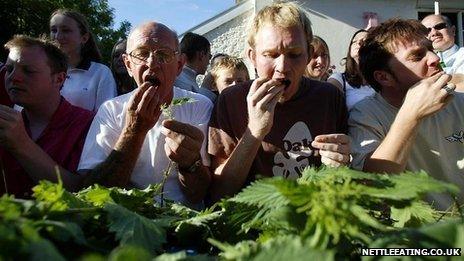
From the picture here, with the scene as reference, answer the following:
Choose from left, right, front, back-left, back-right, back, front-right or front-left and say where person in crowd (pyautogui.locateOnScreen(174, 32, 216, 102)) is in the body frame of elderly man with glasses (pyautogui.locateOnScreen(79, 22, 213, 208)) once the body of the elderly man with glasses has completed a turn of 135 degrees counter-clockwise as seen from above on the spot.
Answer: front-left

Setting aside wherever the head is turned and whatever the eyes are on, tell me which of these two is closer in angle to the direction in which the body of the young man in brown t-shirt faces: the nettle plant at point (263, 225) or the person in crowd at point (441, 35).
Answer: the nettle plant

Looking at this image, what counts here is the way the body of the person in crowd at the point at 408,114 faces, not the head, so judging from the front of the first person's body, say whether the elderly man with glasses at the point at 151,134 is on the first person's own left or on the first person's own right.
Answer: on the first person's own right

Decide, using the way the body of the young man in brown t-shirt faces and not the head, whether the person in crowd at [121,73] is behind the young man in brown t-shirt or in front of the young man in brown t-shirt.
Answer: behind

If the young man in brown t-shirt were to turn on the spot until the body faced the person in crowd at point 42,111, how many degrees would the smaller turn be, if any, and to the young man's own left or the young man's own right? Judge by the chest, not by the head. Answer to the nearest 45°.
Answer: approximately 90° to the young man's own right

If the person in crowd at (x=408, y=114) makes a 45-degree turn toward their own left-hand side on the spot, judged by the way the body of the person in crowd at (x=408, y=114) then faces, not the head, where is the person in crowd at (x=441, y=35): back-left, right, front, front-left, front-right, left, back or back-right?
left

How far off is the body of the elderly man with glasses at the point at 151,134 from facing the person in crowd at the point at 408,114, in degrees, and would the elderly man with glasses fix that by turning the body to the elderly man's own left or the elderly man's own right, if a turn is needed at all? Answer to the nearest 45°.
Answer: approximately 90° to the elderly man's own left

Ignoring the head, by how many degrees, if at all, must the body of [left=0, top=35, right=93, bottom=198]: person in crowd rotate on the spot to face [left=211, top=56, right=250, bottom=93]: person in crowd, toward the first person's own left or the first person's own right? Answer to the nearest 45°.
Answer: approximately 180°

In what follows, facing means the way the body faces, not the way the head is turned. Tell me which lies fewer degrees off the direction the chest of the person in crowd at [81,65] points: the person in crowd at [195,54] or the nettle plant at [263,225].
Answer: the nettle plant

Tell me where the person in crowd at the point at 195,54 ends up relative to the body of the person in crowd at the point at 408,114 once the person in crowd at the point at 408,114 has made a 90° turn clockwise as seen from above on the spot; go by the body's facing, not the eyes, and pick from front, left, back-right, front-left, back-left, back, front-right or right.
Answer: right

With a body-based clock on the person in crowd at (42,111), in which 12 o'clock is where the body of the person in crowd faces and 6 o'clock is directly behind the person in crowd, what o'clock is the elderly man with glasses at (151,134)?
The elderly man with glasses is roughly at 9 o'clock from the person in crowd.

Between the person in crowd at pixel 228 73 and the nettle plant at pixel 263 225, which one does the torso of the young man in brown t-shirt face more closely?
the nettle plant

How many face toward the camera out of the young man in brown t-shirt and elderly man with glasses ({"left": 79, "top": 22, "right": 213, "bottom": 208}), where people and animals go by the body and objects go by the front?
2
